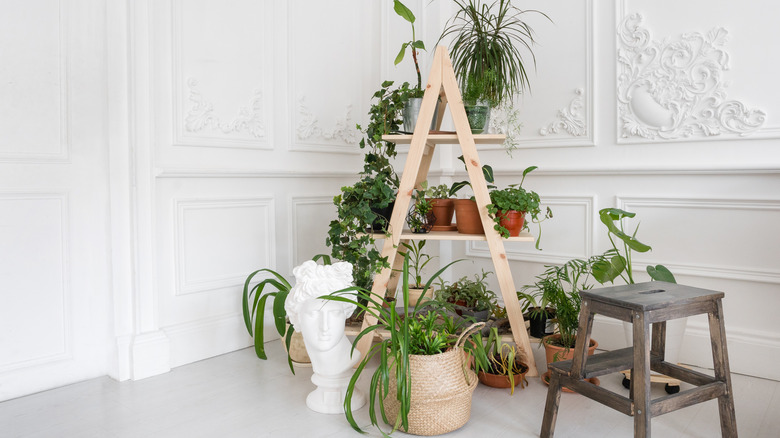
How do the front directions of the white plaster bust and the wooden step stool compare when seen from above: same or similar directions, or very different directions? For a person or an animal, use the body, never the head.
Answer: very different directions

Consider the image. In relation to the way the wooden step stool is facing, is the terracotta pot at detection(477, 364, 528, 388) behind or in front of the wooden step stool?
in front

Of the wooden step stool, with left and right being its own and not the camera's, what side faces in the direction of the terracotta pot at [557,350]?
front

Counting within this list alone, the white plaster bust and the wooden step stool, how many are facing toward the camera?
1

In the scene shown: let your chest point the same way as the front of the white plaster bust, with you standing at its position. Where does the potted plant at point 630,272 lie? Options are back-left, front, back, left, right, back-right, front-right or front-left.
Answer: left

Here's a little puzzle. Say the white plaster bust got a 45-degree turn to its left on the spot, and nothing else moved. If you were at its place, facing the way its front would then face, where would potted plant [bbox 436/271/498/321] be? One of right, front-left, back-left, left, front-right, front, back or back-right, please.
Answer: left

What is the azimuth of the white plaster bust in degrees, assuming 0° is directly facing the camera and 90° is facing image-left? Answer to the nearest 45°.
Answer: approximately 0°
